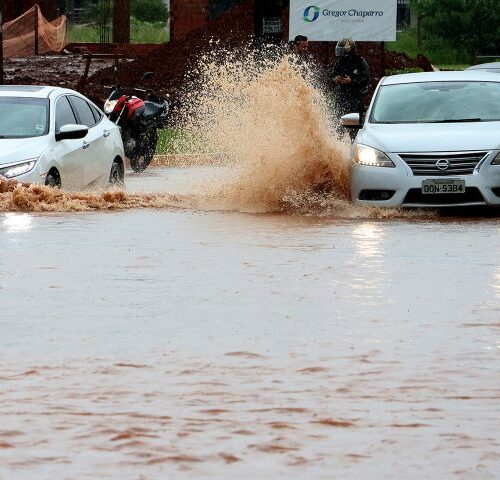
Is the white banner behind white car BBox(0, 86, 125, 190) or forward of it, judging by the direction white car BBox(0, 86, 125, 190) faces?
behind

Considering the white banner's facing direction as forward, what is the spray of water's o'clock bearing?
The spray of water is roughly at 12 o'clock from the white banner.

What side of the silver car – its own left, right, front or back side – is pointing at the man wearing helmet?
back

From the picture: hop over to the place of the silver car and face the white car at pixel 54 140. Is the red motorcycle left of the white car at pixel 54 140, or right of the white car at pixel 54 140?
right

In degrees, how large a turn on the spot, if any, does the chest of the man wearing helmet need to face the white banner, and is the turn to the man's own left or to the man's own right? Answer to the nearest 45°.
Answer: approximately 135° to the man's own right

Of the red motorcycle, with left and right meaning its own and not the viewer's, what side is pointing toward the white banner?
back

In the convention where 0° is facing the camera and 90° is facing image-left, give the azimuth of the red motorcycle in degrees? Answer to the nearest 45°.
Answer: approximately 45°

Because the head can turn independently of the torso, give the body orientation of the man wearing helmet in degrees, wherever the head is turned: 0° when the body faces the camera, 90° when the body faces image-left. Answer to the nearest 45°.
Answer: approximately 45°

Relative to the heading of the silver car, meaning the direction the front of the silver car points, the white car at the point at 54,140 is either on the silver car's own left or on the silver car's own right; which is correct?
on the silver car's own right
